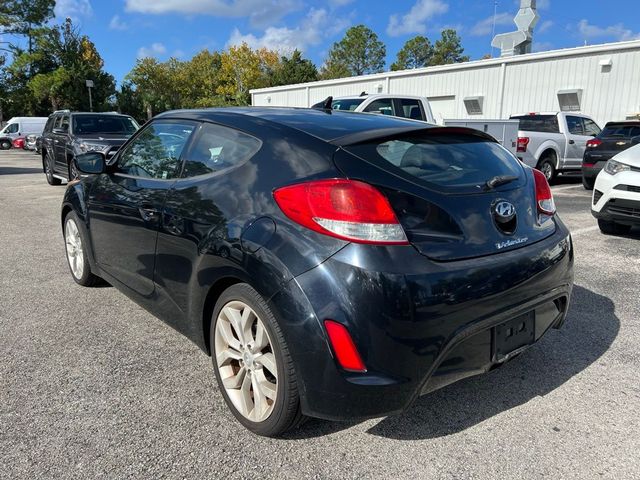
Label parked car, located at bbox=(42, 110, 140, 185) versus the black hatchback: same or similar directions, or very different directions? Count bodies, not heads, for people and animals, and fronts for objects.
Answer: very different directions

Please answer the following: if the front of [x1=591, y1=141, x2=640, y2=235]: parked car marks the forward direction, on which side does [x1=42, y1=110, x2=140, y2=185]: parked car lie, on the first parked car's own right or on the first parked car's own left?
on the first parked car's own right

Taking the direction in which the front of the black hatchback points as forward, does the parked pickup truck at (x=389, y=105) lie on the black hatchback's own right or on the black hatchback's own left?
on the black hatchback's own right

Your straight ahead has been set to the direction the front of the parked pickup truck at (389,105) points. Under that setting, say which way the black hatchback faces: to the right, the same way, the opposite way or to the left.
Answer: to the right

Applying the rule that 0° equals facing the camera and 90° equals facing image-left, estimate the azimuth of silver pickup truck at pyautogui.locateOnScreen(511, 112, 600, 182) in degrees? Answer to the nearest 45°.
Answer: approximately 225°

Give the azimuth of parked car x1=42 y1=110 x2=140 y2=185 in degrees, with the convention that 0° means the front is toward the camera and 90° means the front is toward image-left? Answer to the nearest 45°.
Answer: approximately 315°

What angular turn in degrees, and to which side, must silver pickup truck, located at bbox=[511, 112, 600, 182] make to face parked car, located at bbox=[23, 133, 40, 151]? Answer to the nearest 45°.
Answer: approximately 135° to its left

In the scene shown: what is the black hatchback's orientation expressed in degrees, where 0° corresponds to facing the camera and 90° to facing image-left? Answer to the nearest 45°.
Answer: approximately 135°

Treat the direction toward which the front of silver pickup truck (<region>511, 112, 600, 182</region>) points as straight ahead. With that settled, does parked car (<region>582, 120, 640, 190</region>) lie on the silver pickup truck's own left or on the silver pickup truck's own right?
on the silver pickup truck's own right
